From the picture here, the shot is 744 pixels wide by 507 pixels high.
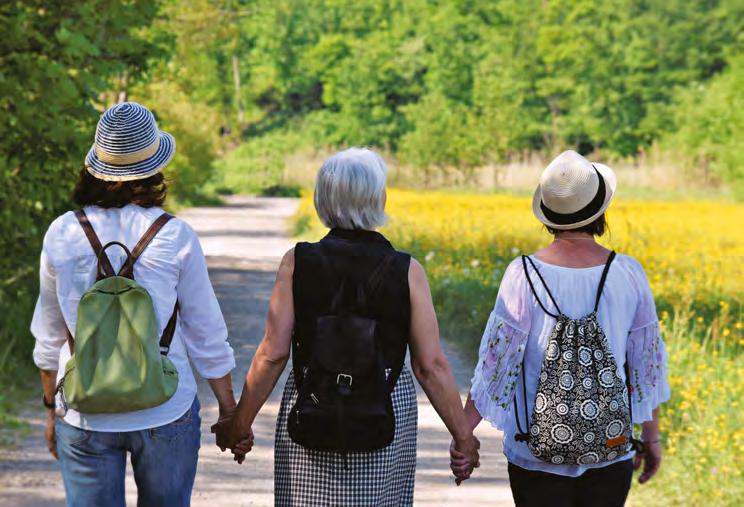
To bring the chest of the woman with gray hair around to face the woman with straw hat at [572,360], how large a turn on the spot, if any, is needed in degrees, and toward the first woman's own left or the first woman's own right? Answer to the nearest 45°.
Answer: approximately 90° to the first woman's own right

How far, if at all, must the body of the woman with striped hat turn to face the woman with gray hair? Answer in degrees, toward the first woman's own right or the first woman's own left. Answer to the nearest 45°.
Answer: approximately 90° to the first woman's own right

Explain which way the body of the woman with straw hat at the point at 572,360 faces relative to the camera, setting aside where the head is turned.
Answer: away from the camera

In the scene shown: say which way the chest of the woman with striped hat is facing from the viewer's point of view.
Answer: away from the camera

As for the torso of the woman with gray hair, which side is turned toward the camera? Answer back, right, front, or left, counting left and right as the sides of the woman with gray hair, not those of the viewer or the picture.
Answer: back

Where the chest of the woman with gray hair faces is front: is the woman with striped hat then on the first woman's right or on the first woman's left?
on the first woman's left

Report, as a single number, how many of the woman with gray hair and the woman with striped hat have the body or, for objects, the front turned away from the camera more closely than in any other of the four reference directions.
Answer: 2

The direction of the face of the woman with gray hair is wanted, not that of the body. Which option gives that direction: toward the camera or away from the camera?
away from the camera

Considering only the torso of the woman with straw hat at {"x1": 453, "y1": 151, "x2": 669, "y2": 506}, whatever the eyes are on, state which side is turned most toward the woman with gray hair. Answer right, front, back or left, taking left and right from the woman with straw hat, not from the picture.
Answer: left
